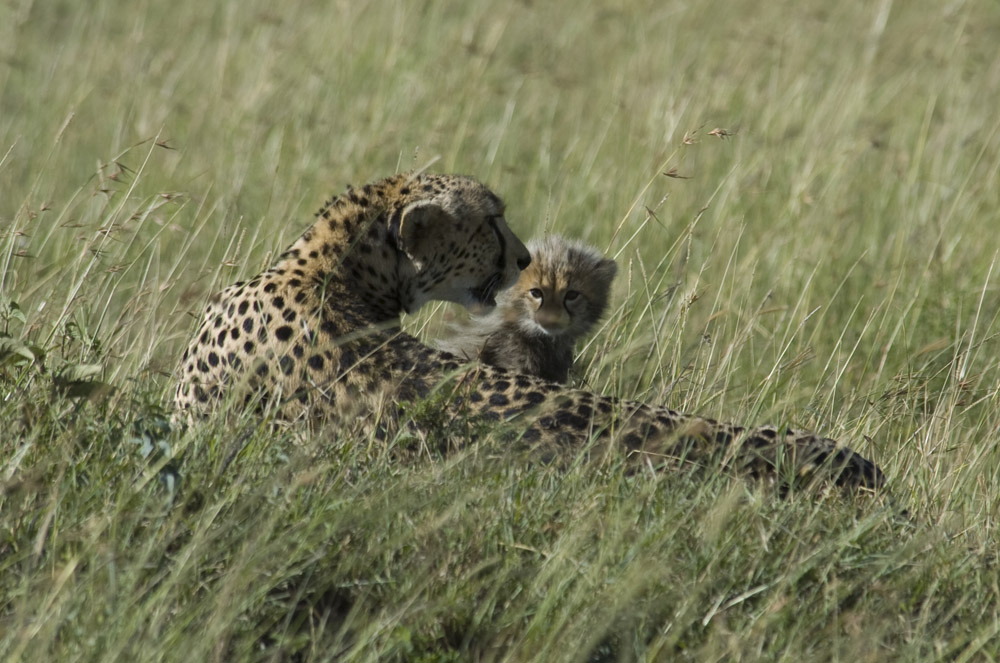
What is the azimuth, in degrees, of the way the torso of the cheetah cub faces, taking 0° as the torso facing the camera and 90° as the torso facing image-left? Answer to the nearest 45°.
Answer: approximately 315°
